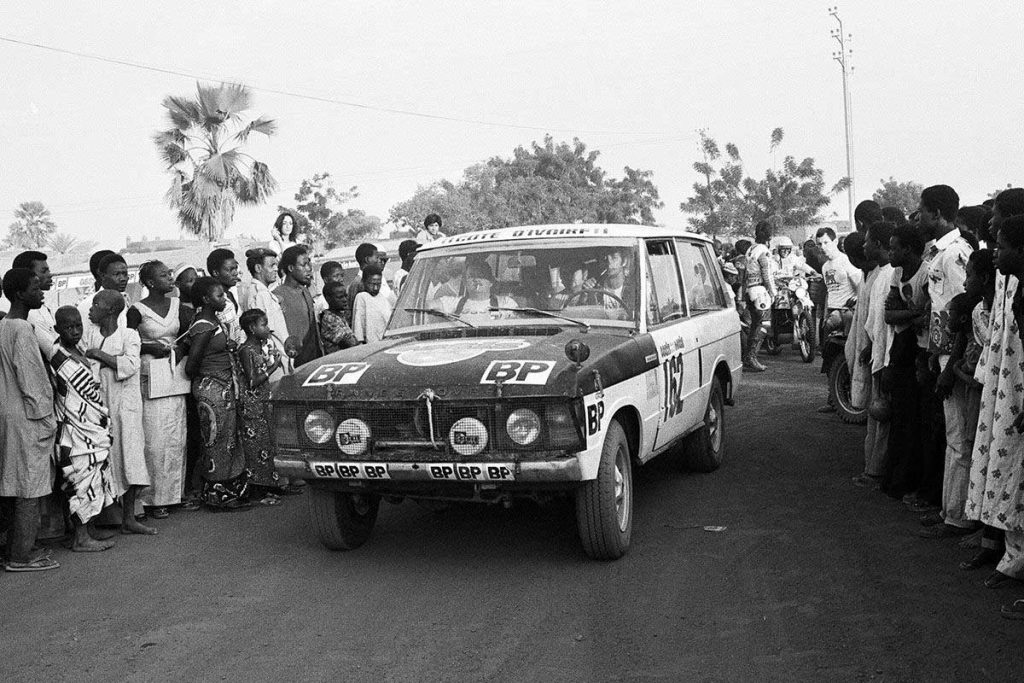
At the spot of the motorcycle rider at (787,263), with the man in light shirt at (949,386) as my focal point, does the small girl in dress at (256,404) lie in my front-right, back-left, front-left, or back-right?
front-right

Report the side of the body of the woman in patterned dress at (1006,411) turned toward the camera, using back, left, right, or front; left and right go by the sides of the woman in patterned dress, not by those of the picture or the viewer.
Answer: left

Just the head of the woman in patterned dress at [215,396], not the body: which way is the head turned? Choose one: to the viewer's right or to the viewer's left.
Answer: to the viewer's right

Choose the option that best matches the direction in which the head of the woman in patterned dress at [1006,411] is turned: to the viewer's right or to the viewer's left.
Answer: to the viewer's left

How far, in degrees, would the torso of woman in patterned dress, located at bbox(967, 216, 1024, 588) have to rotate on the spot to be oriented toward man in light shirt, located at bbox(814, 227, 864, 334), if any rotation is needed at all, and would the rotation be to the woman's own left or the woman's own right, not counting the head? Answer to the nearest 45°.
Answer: approximately 90° to the woman's own right

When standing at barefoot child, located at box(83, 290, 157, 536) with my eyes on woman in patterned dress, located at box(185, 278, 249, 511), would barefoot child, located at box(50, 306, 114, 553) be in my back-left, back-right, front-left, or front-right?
back-right

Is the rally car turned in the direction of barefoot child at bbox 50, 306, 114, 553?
no

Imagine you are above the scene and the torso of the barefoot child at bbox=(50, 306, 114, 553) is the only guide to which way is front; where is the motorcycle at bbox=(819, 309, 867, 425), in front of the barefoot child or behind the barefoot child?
in front

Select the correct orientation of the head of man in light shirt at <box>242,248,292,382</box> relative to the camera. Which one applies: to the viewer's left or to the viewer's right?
to the viewer's right

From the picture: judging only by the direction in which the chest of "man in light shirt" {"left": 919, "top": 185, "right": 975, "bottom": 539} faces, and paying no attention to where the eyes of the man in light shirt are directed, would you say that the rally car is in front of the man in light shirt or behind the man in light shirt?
in front

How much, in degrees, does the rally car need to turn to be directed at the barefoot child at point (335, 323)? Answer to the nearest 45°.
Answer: approximately 90° to its right

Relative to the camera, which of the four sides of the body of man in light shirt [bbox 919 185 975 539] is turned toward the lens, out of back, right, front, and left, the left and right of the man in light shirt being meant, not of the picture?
left

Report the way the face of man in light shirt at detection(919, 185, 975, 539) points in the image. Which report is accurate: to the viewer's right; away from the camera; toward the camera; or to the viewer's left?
to the viewer's left

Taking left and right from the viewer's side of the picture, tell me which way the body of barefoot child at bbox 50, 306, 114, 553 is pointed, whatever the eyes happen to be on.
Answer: facing to the right of the viewer

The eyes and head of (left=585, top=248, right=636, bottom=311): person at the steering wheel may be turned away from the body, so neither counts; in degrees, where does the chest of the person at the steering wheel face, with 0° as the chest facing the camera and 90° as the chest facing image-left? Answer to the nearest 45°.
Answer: approximately 45°

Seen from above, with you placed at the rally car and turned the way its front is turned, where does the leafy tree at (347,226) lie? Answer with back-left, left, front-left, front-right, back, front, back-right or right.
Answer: back-right

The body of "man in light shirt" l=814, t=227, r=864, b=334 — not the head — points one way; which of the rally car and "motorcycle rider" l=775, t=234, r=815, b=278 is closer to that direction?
the rally car

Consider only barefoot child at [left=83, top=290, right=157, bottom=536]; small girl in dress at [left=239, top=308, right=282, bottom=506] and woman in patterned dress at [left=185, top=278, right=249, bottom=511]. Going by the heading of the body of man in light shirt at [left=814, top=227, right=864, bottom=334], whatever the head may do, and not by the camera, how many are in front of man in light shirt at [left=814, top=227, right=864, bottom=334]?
3

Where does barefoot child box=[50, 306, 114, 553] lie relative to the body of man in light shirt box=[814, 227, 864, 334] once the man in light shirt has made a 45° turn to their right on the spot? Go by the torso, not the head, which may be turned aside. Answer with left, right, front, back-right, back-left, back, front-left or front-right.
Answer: front-left
